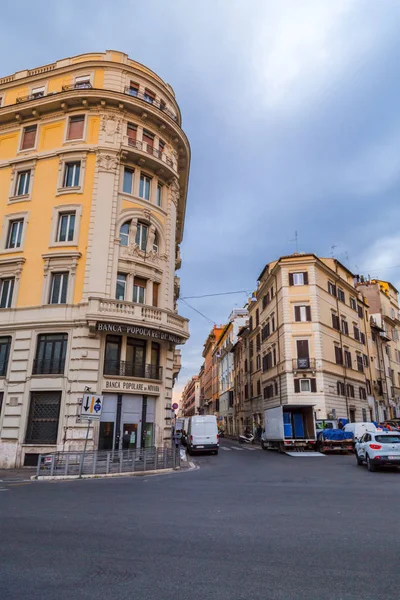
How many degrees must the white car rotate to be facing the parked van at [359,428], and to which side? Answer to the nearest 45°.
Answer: approximately 45° to its right

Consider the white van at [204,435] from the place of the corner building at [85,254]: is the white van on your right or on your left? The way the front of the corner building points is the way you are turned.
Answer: on your left

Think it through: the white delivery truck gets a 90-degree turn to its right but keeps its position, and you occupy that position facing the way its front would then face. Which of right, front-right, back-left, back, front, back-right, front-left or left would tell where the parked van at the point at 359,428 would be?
front-right

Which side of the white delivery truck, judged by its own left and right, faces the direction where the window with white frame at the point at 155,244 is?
left

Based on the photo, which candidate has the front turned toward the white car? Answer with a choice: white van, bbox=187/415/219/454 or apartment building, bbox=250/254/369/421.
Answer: the apartment building

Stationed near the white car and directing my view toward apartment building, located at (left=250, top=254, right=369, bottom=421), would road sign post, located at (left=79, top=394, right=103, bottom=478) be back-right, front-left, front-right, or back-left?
back-left

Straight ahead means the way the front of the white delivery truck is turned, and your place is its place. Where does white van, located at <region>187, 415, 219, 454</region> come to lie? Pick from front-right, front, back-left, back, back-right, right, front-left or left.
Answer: front-left
